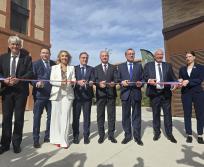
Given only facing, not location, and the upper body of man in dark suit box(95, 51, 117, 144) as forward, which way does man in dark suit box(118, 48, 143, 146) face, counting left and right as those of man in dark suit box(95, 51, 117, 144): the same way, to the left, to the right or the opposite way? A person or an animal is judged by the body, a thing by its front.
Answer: the same way

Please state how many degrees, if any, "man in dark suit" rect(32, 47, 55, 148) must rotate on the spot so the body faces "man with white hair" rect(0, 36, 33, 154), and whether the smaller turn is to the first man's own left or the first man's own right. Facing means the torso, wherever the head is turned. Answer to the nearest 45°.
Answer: approximately 45° to the first man's own right

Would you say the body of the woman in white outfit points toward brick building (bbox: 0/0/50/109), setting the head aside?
no

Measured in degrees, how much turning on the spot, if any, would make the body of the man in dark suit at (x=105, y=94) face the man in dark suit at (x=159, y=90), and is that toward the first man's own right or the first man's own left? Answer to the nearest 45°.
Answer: approximately 90° to the first man's own left

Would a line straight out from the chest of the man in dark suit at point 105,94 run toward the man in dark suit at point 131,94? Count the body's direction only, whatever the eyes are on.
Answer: no

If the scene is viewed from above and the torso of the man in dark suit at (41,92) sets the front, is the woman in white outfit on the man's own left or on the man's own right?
on the man's own left

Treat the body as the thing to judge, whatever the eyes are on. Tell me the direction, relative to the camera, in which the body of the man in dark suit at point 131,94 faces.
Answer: toward the camera

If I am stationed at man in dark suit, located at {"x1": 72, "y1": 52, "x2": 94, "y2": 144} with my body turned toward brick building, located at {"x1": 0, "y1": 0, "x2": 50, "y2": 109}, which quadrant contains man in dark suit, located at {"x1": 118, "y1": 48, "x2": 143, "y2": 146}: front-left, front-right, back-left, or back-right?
back-right

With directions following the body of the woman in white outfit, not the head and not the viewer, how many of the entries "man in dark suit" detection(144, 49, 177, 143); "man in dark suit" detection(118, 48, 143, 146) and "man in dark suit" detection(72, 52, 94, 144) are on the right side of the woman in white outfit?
0

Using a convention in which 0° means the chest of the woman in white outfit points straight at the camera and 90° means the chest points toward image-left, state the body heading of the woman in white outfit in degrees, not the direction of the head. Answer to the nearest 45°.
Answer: approximately 0°

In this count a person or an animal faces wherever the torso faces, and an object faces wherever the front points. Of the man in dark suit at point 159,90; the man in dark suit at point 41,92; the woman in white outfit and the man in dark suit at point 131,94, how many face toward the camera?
4

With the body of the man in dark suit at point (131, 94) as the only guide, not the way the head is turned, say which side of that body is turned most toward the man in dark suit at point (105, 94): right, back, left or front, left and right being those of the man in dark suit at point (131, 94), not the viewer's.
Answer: right

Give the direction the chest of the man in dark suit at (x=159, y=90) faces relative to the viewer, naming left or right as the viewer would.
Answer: facing the viewer

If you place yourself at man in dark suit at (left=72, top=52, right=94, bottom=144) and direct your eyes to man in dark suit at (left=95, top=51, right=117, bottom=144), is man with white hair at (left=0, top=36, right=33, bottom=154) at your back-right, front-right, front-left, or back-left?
back-right

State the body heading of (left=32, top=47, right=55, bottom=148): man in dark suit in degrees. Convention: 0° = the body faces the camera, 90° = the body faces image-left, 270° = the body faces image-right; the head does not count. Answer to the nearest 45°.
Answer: approximately 0°
